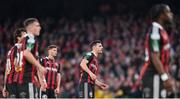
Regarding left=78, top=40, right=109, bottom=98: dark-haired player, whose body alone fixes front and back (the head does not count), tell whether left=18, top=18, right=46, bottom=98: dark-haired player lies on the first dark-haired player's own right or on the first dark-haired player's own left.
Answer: on the first dark-haired player's own right

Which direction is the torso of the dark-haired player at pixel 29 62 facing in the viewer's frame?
to the viewer's right

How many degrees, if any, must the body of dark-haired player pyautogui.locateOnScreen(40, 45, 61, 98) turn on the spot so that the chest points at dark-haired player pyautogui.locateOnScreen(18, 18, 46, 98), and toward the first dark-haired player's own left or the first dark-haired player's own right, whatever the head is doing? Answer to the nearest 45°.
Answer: approximately 45° to the first dark-haired player's own right

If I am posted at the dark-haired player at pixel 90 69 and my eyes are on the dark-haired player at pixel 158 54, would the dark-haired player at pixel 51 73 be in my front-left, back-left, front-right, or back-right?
back-right

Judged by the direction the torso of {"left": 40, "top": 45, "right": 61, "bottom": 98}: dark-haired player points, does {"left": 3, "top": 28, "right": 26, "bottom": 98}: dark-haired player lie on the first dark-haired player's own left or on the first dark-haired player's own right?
on the first dark-haired player's own right

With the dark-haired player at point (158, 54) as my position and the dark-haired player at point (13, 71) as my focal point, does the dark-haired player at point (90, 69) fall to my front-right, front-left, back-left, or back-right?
front-right
